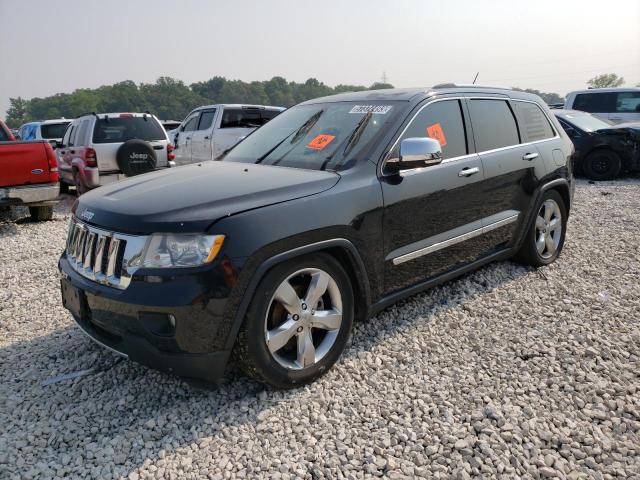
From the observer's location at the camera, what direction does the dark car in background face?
facing the viewer and to the right of the viewer

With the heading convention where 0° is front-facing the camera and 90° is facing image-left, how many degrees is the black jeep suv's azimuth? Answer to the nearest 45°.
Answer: approximately 45°

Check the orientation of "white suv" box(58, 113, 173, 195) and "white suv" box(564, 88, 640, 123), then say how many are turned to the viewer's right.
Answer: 1

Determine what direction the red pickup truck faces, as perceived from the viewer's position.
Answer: facing away from the viewer

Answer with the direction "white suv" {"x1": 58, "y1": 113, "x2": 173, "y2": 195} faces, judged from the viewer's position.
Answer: facing away from the viewer and to the left of the viewer

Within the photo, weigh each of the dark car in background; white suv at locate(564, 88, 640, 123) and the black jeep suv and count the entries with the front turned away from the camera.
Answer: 0

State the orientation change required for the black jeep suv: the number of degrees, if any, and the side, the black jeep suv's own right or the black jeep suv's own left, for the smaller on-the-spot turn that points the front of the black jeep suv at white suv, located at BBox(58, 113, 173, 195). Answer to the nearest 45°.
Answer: approximately 90° to the black jeep suv's own right

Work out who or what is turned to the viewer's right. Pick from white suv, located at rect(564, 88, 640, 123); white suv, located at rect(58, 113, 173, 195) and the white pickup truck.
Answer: white suv, located at rect(564, 88, 640, 123)

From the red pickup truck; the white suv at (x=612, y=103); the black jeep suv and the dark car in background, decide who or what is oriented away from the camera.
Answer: the red pickup truck

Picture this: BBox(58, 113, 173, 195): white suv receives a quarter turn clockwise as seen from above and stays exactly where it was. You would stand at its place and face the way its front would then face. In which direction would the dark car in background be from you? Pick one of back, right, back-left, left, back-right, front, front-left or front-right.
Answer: front-right

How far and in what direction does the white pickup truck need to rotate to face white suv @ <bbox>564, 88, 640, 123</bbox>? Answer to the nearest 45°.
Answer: approximately 135° to its right
